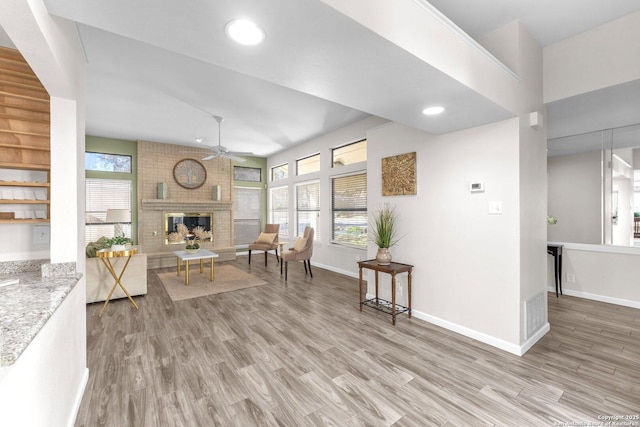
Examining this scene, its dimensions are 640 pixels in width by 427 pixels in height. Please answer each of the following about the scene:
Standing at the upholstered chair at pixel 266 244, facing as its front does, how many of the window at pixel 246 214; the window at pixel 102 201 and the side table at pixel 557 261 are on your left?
1

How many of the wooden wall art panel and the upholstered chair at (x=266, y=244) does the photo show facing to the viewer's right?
0

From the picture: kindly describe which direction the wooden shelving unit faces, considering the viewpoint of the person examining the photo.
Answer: facing the viewer and to the right of the viewer

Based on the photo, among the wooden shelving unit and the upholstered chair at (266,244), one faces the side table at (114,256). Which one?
the upholstered chair

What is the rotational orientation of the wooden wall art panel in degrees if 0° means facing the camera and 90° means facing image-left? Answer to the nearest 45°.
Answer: approximately 45°

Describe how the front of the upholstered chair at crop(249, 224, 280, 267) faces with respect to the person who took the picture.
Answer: facing the viewer and to the left of the viewer

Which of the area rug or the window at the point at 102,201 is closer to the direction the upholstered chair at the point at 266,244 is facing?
the area rug

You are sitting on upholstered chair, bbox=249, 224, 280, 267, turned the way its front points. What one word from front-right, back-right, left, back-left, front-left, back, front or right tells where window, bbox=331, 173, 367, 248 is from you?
left

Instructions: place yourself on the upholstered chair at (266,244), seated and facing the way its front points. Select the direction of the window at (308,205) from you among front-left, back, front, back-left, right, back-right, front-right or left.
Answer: back-left
